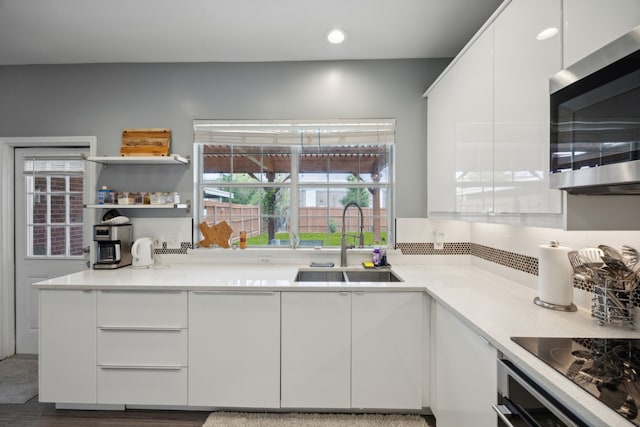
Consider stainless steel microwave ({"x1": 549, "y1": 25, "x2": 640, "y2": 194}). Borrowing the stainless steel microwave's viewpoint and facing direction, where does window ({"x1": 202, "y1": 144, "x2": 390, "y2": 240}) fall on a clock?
The window is roughly at 2 o'clock from the stainless steel microwave.

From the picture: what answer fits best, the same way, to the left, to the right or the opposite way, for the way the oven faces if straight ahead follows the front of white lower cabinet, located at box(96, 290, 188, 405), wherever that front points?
to the right

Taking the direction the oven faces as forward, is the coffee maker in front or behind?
in front

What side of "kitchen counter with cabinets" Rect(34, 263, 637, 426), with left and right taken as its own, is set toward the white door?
right

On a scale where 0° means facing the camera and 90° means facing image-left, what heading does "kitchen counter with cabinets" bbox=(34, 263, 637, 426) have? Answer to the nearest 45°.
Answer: approximately 0°

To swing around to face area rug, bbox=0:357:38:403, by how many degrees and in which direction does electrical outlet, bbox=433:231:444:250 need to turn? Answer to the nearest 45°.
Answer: approximately 45° to its right

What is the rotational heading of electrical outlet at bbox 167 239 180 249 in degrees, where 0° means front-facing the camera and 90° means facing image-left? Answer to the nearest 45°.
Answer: approximately 0°

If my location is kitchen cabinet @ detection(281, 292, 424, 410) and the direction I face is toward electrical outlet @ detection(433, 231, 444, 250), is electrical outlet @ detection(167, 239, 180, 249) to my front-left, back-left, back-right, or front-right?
back-left

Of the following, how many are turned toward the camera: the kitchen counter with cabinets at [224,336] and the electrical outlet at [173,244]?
2

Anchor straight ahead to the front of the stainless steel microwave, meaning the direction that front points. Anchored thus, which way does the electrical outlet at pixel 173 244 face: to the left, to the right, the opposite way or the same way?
to the left
